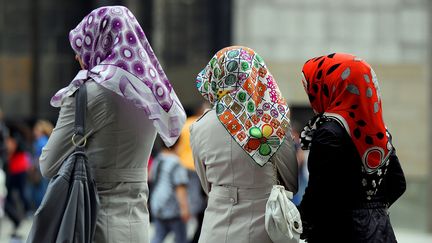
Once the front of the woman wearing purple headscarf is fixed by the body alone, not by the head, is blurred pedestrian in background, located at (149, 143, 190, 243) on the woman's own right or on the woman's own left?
on the woman's own right

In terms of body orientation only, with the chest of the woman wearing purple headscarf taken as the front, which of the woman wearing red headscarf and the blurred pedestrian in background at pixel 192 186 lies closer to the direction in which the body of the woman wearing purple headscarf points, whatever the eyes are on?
the blurred pedestrian in background

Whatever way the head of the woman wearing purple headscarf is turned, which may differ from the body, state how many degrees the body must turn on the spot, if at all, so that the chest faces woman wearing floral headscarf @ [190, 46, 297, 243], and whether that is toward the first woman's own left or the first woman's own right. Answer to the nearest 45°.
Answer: approximately 135° to the first woman's own right

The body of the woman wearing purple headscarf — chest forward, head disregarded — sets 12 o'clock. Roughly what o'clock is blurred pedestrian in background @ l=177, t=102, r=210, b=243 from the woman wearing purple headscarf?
The blurred pedestrian in background is roughly at 2 o'clock from the woman wearing purple headscarf.

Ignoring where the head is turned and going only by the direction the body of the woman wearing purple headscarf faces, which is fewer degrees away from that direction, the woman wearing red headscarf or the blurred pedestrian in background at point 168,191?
the blurred pedestrian in background

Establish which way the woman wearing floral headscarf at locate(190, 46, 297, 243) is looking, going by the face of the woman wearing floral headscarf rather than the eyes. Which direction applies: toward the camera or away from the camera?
away from the camera

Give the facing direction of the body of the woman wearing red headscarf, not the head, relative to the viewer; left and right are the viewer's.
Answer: facing away from the viewer and to the left of the viewer

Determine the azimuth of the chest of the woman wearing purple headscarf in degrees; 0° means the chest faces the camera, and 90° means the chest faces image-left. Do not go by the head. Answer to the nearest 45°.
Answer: approximately 135°
